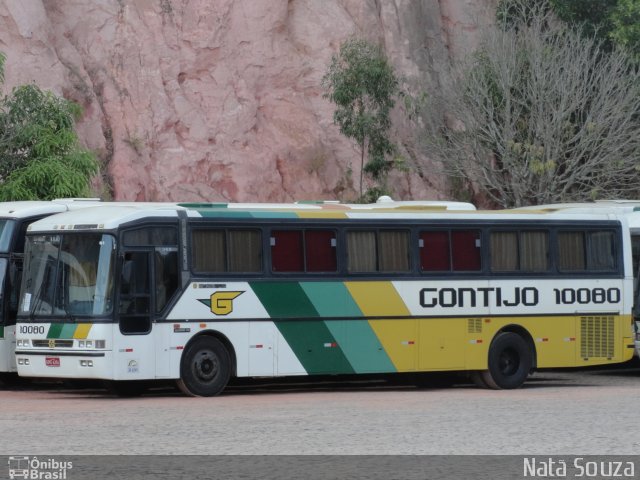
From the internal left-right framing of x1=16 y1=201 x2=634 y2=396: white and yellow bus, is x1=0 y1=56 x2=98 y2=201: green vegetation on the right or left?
on its right

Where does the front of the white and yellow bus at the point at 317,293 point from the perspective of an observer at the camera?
facing the viewer and to the left of the viewer

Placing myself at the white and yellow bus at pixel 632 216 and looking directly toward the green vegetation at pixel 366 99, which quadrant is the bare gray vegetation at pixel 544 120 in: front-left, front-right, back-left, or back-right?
front-right

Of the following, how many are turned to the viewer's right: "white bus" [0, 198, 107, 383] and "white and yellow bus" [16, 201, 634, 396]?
0

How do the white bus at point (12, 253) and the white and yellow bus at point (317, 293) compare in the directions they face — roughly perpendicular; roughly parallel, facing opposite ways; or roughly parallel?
roughly parallel

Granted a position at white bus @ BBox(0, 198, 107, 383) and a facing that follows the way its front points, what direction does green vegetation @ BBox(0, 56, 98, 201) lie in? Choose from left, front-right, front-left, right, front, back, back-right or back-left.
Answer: back-right

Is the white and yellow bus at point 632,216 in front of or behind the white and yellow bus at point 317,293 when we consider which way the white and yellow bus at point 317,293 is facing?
behind

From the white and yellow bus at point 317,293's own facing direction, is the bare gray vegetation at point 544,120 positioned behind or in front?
behind

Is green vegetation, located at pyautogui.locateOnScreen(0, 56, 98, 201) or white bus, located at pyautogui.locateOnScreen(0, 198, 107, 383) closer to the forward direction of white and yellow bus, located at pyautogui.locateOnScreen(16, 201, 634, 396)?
the white bus

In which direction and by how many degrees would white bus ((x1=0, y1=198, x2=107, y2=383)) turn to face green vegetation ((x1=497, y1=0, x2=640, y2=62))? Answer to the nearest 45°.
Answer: approximately 180°
